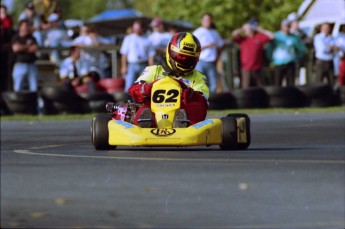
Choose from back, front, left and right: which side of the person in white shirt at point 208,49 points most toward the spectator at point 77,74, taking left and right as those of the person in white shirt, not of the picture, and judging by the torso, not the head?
right

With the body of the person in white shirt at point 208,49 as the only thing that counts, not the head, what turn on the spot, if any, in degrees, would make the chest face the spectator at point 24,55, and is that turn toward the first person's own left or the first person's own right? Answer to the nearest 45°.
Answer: approximately 90° to the first person's own right

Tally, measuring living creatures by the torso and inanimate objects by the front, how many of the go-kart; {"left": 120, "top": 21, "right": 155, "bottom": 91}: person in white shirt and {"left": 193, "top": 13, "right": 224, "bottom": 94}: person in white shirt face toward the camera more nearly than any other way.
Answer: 3

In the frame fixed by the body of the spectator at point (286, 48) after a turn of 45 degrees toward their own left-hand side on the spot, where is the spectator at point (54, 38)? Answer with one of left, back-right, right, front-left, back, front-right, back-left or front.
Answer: back-right

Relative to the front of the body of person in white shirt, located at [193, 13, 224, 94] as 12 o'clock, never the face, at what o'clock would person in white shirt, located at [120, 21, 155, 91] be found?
person in white shirt, located at [120, 21, 155, 91] is roughly at 3 o'clock from person in white shirt, located at [193, 13, 224, 94].

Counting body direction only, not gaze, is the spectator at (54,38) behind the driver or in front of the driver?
behind

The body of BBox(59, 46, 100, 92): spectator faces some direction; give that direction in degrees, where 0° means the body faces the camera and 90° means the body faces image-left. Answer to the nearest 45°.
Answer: approximately 0°

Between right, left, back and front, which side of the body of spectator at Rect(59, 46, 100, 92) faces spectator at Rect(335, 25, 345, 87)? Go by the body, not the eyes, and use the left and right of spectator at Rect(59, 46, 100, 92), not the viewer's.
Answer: left

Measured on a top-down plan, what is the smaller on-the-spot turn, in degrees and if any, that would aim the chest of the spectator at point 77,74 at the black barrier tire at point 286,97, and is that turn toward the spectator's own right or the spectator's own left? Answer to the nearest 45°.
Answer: approximately 90° to the spectator's own left
